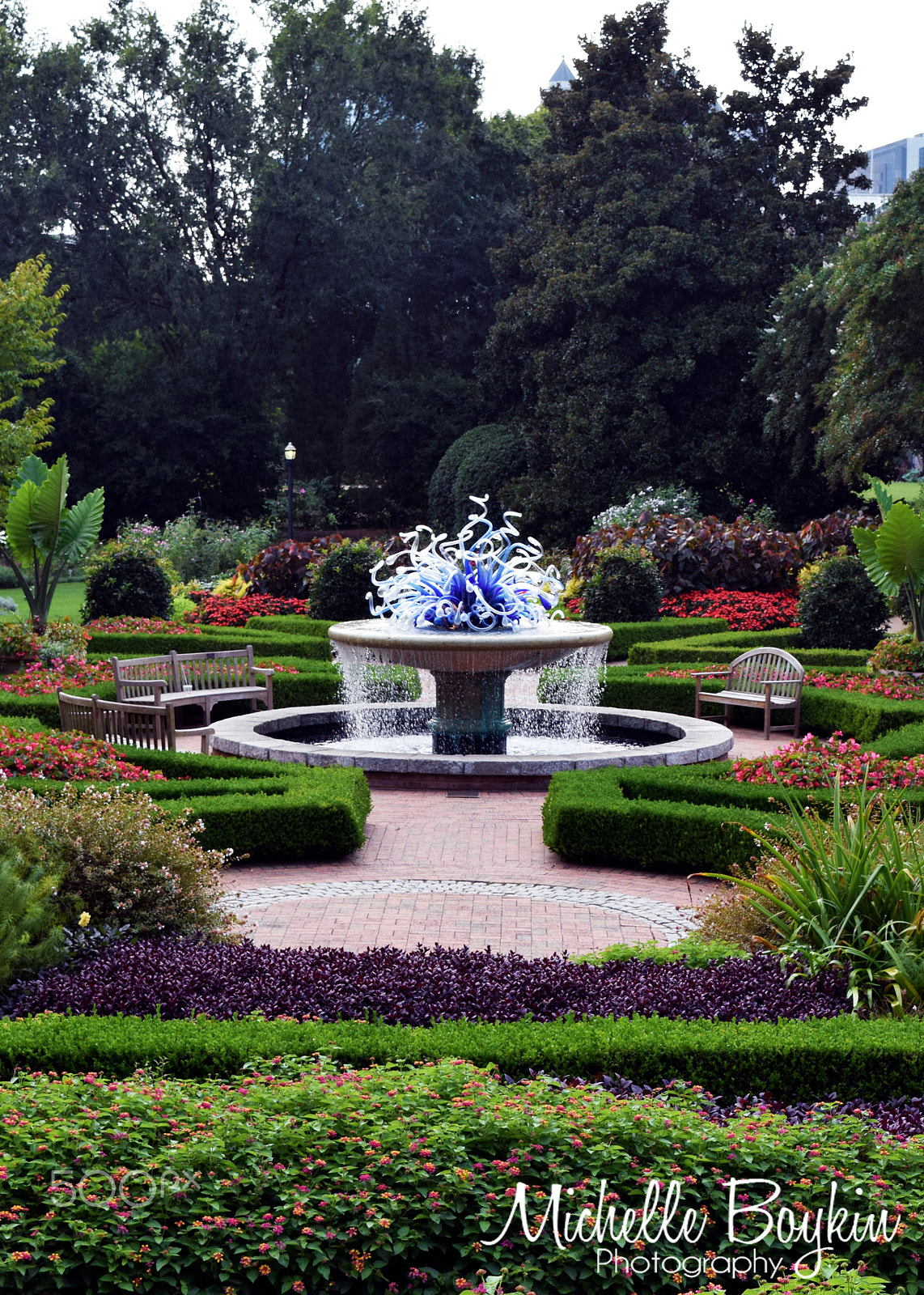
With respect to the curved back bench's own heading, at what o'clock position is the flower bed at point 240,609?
The flower bed is roughly at 3 o'clock from the curved back bench.

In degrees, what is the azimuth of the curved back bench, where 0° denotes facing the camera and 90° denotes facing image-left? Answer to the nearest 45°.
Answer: approximately 45°

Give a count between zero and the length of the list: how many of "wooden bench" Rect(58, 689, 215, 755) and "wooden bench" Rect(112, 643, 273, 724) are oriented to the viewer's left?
0

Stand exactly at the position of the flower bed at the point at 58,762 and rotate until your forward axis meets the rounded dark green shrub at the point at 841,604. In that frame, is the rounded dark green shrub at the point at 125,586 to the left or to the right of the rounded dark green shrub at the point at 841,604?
left

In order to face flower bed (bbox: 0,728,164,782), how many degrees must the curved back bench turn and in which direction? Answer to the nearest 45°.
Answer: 0° — it already faces it

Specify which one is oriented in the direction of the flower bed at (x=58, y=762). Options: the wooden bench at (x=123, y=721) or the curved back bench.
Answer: the curved back bench

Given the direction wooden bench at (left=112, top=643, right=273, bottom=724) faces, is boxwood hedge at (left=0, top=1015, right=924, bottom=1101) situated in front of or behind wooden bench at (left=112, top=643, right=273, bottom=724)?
in front

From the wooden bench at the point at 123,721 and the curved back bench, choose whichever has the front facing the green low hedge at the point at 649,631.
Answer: the wooden bench

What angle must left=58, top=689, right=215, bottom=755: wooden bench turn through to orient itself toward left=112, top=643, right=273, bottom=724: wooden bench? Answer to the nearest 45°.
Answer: approximately 45° to its left

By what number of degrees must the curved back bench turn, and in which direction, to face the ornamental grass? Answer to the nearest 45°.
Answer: approximately 45° to its left

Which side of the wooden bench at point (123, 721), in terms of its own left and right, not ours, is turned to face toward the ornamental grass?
right

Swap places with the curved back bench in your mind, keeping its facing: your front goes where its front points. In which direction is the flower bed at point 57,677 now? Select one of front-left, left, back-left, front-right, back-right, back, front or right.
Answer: front-right

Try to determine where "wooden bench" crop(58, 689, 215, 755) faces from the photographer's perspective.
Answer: facing away from the viewer and to the right of the viewer
